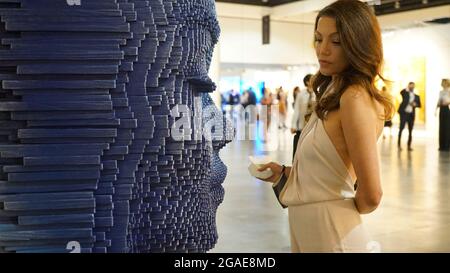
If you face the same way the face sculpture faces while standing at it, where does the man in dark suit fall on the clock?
The man in dark suit is roughly at 10 o'clock from the face sculpture.

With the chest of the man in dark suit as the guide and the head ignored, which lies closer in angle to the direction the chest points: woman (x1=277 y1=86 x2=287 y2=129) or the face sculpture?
the face sculpture

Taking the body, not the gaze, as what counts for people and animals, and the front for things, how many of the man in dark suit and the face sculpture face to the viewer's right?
1

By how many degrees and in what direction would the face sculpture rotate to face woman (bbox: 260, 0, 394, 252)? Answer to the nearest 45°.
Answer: approximately 45° to its right

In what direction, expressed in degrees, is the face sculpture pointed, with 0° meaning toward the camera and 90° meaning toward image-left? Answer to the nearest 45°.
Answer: approximately 270°

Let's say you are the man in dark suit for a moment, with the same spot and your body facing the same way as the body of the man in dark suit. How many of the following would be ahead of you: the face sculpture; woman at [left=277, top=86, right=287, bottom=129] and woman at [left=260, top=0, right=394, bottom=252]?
2

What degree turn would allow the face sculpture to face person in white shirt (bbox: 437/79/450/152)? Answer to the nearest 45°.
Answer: approximately 45° to its left

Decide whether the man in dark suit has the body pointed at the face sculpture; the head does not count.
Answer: yes

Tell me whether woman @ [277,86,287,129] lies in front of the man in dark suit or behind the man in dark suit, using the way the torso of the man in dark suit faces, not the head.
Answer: behind

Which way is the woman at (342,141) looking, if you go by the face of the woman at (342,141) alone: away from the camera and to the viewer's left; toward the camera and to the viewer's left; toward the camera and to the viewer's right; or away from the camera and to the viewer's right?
toward the camera and to the viewer's left

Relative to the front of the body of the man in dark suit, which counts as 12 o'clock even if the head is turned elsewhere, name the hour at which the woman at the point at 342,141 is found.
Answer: The woman is roughly at 12 o'clock from the man in dark suit.

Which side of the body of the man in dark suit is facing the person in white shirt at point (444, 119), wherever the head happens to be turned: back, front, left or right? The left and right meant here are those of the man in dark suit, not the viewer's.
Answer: left
